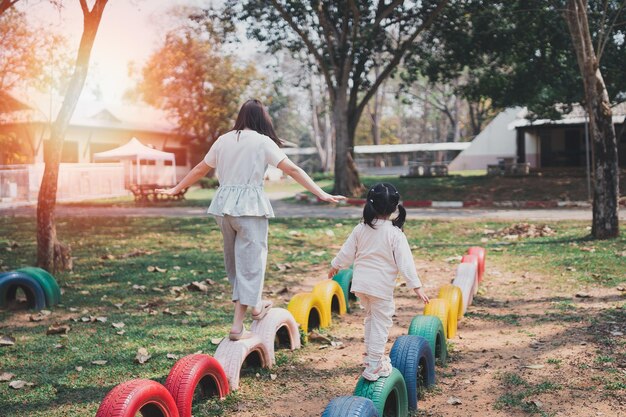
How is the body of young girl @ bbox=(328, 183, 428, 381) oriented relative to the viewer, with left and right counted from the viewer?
facing away from the viewer

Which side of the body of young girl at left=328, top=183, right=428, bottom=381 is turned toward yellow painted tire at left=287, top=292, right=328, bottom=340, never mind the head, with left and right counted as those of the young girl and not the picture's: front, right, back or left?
front

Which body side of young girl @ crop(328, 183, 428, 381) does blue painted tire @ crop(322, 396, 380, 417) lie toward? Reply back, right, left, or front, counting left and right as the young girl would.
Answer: back

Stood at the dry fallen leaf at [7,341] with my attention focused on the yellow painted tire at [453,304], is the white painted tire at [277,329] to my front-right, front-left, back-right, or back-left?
front-right

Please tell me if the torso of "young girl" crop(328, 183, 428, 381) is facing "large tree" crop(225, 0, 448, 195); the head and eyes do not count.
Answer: yes

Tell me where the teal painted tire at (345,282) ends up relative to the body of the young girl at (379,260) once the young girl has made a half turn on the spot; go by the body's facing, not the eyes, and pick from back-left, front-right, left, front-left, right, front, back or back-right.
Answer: back

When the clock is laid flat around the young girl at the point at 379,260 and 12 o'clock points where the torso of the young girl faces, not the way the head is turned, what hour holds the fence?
The fence is roughly at 11 o'clock from the young girl.

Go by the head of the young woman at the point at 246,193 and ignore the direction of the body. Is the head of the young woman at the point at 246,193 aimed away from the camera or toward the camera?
away from the camera

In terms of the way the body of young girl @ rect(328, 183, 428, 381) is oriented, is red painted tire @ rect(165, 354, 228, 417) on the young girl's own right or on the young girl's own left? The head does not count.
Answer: on the young girl's own left

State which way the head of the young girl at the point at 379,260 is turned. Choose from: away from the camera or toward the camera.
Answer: away from the camera

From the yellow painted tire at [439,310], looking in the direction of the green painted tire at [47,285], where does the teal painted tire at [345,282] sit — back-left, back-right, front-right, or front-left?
front-right

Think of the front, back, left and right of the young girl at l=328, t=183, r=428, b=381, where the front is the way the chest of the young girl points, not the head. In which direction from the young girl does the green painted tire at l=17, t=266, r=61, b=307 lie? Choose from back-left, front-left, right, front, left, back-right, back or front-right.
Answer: front-left

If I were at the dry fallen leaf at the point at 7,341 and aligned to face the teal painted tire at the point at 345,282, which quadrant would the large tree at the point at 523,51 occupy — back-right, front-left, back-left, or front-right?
front-left

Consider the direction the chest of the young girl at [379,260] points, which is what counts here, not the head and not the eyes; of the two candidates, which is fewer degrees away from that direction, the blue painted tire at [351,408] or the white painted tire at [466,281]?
the white painted tire
